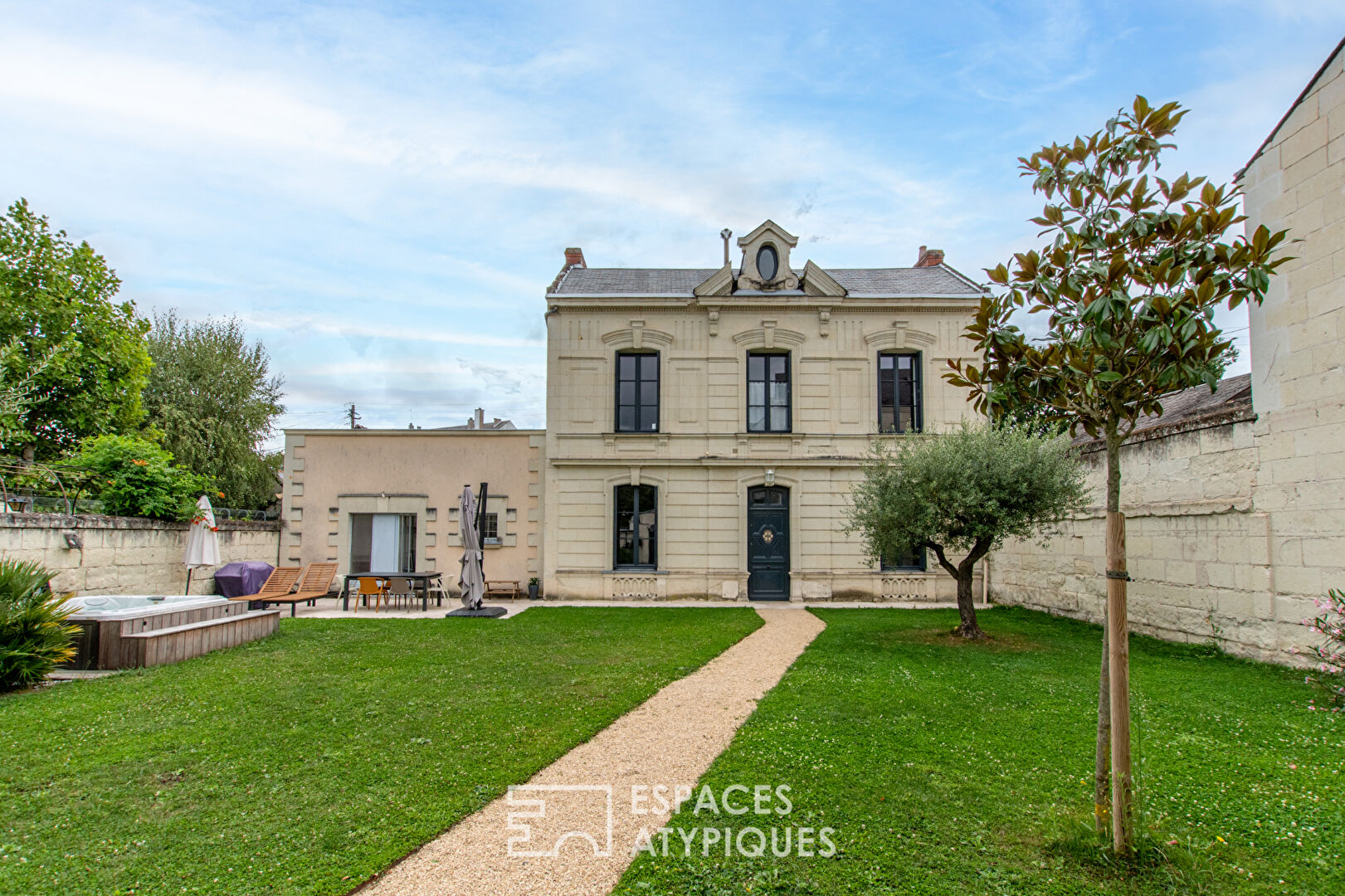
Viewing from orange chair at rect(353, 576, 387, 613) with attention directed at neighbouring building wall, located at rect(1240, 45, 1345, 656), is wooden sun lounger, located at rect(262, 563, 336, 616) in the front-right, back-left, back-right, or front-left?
back-right

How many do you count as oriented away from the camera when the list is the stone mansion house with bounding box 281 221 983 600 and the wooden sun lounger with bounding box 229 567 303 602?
0

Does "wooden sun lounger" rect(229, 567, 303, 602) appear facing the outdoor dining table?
no

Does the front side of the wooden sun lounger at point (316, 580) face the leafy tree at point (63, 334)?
no

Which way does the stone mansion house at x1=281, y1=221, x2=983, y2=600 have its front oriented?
toward the camera

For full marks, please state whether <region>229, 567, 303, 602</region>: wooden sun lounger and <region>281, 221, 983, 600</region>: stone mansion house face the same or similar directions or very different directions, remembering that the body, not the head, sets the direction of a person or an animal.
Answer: same or similar directions

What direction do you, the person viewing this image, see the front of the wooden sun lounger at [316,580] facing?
facing the viewer and to the left of the viewer

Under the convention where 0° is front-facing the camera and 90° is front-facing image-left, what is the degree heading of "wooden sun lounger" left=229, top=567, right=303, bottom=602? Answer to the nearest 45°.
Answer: approximately 45°

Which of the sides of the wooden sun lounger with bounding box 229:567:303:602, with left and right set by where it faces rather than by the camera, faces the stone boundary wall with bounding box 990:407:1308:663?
left

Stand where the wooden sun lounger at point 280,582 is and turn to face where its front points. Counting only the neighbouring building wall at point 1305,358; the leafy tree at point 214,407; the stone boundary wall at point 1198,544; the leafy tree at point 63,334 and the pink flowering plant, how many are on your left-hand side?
3

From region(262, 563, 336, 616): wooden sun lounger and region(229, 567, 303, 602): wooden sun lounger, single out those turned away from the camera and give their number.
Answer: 0

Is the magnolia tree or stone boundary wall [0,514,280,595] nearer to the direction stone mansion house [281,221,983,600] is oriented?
the magnolia tree

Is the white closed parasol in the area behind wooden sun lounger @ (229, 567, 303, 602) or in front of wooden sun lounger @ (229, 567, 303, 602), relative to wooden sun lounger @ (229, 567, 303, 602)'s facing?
in front

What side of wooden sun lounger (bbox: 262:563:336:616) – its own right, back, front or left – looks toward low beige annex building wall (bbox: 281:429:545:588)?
back

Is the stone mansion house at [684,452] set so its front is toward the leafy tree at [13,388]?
no

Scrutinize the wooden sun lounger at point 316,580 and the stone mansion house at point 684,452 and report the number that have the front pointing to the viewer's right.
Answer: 0
